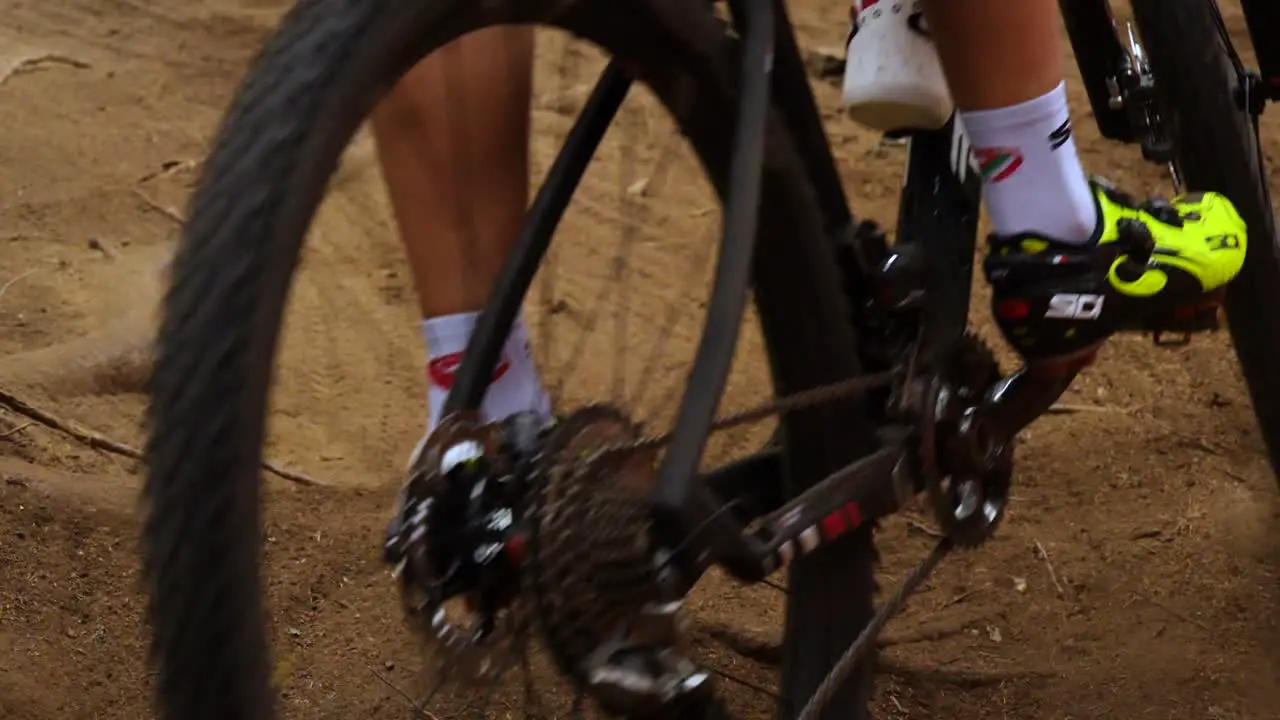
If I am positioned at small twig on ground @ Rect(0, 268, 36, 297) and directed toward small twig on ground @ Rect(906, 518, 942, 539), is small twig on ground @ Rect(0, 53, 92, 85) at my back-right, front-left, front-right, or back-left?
back-left

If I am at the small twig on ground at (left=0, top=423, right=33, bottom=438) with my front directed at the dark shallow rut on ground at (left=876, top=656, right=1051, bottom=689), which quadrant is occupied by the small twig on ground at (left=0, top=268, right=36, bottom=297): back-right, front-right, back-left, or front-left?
back-left

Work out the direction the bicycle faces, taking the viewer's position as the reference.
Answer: facing away from the viewer and to the right of the viewer

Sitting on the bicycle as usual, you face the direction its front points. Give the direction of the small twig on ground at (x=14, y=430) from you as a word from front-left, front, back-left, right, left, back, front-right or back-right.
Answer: left

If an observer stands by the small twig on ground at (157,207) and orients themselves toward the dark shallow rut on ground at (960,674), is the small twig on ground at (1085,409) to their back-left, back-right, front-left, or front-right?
front-left

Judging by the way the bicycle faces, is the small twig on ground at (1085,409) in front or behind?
in front

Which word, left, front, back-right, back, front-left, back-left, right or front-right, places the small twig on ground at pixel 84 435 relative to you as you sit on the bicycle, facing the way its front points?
left

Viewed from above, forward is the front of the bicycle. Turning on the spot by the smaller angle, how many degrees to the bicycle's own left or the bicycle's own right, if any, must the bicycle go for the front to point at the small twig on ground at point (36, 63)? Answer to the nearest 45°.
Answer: approximately 90° to the bicycle's own left
